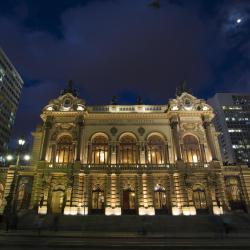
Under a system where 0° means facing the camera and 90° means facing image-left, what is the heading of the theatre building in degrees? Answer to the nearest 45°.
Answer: approximately 0°
